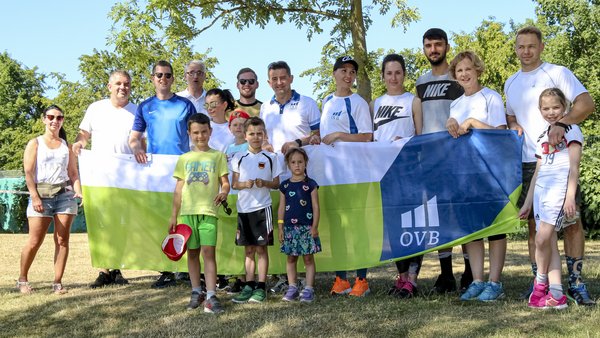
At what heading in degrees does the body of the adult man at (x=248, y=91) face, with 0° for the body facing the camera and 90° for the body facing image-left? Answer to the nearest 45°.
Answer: approximately 0°

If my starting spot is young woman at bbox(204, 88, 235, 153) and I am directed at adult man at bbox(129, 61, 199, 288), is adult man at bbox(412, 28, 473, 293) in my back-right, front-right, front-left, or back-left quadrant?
back-left

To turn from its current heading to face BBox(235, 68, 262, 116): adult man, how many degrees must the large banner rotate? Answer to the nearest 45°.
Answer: approximately 135° to its right

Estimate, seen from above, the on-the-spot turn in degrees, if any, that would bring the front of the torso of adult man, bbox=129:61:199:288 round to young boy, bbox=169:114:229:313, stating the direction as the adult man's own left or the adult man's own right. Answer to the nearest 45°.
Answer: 0° — they already face them
